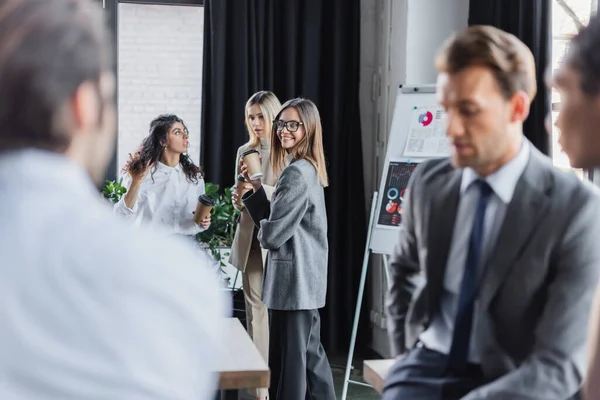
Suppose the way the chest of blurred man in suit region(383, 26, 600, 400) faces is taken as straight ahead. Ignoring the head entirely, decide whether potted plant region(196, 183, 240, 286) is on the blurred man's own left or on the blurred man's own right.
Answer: on the blurred man's own right

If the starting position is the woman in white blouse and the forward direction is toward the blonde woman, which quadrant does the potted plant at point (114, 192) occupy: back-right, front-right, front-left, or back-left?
back-left

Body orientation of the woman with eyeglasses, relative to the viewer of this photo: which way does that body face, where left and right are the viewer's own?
facing to the left of the viewer

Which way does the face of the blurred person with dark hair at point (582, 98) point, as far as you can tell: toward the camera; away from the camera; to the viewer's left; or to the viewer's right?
to the viewer's left

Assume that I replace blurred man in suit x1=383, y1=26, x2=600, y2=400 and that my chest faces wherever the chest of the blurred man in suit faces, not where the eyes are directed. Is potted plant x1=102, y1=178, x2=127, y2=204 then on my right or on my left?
on my right

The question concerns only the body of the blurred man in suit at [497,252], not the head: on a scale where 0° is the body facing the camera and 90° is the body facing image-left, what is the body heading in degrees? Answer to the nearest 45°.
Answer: approximately 45°

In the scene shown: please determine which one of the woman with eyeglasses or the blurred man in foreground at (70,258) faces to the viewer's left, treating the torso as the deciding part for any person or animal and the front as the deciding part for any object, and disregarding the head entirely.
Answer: the woman with eyeglasses

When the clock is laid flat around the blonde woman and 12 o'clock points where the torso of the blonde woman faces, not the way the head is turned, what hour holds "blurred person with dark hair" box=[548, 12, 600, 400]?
The blurred person with dark hair is roughly at 10 o'clock from the blonde woman.

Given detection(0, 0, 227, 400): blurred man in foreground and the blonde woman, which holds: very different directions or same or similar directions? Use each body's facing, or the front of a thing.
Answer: very different directions

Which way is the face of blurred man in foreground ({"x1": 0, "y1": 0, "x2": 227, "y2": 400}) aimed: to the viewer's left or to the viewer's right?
to the viewer's right
